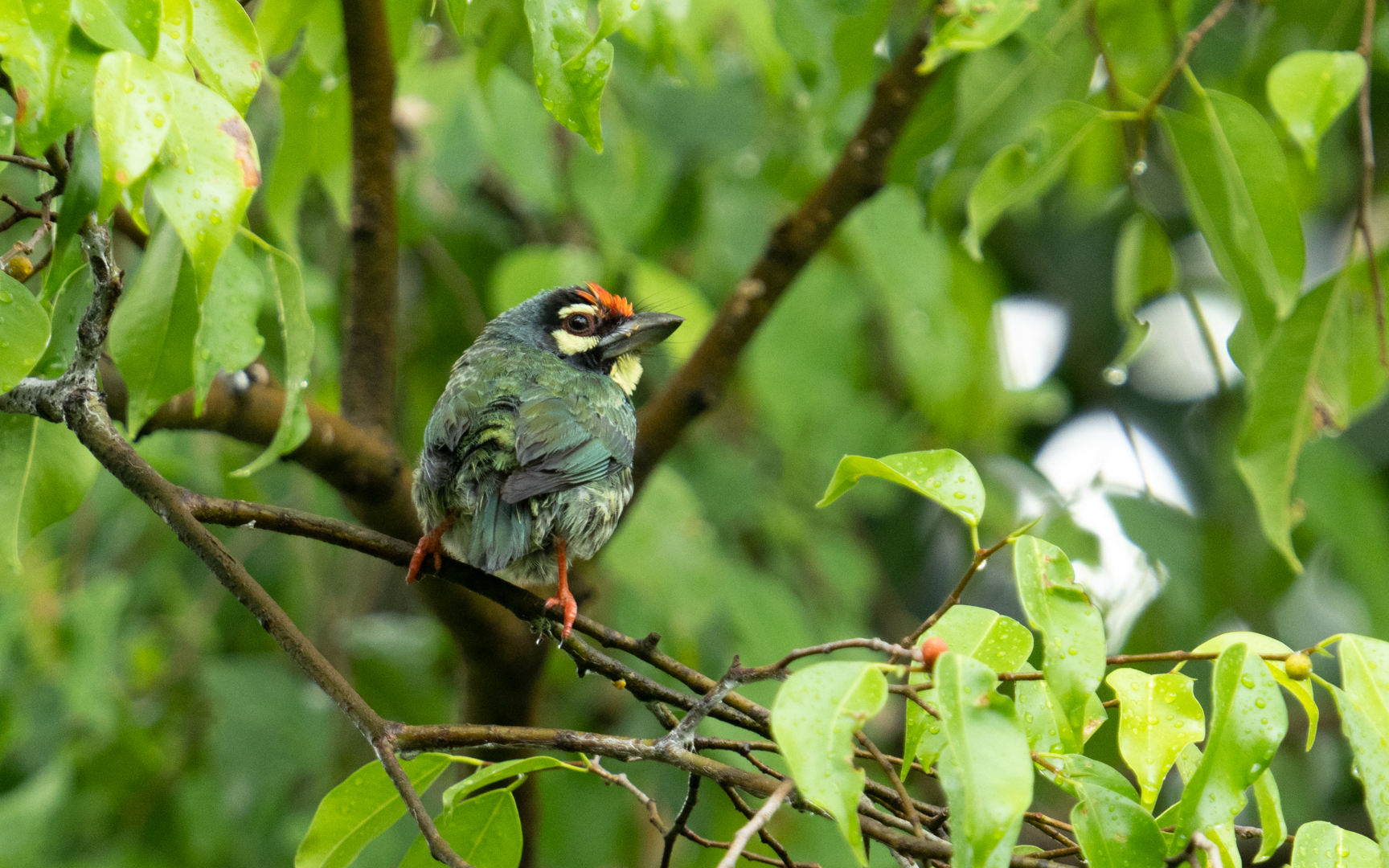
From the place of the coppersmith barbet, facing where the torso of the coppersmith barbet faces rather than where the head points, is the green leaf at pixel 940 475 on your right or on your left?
on your right

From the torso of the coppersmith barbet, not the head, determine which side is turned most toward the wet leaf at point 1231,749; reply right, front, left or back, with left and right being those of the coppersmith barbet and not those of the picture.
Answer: right

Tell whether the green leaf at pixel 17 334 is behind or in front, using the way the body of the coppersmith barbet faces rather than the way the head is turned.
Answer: behind

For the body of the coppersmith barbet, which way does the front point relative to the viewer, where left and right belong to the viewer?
facing away from the viewer and to the right of the viewer

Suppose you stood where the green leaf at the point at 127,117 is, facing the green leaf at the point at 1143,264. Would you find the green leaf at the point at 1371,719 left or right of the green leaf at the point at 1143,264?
right

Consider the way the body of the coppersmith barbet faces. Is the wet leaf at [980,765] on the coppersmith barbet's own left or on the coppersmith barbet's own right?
on the coppersmith barbet's own right

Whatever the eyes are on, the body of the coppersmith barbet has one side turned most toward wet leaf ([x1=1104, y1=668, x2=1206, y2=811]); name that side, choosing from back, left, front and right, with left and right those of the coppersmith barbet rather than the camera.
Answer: right

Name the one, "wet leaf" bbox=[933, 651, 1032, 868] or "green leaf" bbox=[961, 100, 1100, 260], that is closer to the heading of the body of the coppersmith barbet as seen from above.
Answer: the green leaf
